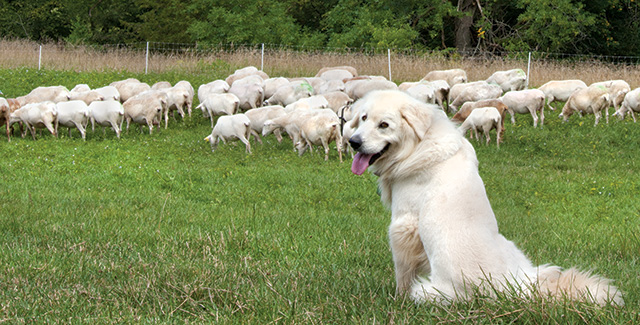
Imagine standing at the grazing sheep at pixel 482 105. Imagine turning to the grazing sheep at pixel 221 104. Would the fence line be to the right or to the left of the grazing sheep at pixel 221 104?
right

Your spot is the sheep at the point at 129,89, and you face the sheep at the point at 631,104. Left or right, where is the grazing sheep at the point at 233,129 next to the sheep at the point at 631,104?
right

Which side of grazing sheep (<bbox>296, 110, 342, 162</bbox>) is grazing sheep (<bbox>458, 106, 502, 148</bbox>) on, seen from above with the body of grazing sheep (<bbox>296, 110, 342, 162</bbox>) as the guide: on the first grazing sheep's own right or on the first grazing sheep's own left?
on the first grazing sheep's own right

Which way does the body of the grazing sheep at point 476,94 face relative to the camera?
to the viewer's left

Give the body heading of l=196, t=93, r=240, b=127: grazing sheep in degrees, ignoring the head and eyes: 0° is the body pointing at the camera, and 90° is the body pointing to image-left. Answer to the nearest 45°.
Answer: approximately 90°

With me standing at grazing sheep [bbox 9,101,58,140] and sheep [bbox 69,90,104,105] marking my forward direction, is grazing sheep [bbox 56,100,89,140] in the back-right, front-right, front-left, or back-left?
front-right

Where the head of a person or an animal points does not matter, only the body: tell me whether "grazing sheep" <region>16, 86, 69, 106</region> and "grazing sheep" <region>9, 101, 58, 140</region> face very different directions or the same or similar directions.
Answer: same or similar directions
